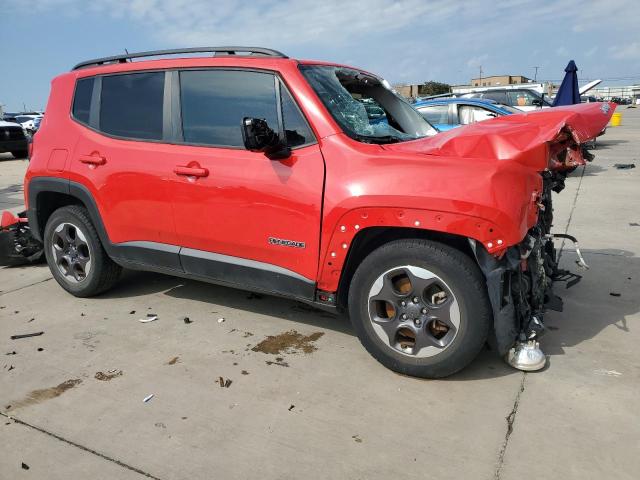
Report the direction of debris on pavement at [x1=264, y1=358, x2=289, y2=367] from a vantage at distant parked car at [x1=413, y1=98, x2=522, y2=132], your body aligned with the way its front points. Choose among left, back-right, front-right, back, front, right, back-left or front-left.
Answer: right

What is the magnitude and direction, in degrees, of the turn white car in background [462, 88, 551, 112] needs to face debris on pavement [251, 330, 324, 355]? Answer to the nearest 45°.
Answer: approximately 90° to its right

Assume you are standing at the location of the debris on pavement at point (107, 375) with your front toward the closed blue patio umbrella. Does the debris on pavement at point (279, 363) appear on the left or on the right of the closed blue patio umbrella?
right

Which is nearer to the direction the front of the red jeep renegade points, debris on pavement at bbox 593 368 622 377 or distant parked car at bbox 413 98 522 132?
the debris on pavement

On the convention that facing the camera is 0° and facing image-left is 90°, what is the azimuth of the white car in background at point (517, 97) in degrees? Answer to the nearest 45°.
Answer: approximately 270°

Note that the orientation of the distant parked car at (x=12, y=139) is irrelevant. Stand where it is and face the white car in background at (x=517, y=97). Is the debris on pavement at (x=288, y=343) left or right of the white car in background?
right
